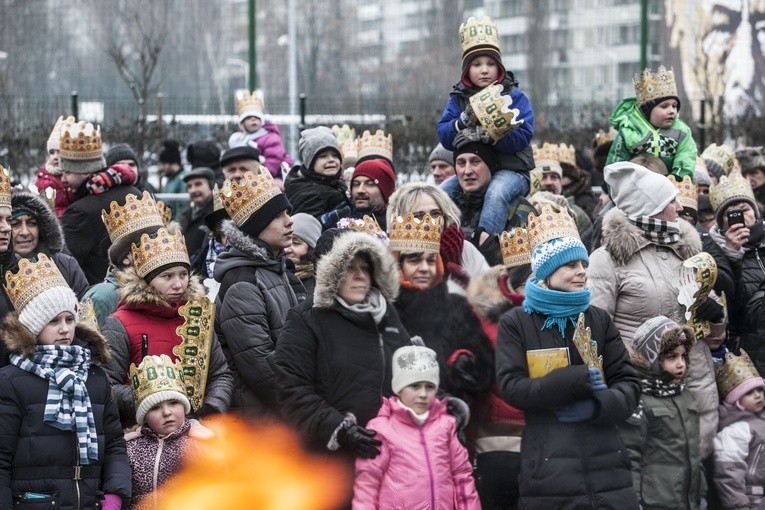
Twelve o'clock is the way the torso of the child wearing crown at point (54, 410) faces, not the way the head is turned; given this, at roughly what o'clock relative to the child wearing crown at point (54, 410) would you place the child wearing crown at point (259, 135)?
the child wearing crown at point (259, 135) is roughly at 8 o'clock from the child wearing crown at point (54, 410).

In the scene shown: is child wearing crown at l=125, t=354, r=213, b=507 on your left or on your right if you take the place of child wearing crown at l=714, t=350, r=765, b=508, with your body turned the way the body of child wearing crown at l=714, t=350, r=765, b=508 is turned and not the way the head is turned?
on your right

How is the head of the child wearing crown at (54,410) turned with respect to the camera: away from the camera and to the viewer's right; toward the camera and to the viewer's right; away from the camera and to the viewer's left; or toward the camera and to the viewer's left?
toward the camera and to the viewer's right

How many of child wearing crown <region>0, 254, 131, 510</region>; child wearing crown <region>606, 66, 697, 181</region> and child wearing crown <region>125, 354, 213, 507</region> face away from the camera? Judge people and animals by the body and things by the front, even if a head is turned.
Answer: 0

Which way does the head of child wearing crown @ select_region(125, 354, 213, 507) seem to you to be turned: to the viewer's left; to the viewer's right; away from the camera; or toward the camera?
toward the camera

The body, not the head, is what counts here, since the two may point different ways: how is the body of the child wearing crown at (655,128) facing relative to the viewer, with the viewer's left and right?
facing the viewer and to the right of the viewer

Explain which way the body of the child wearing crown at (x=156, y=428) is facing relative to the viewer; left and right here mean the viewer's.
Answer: facing the viewer

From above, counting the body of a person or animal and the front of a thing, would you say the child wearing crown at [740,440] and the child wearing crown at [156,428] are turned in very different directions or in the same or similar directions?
same or similar directions

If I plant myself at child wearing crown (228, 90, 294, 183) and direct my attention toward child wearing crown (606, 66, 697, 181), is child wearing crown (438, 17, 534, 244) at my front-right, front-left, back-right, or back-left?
front-right

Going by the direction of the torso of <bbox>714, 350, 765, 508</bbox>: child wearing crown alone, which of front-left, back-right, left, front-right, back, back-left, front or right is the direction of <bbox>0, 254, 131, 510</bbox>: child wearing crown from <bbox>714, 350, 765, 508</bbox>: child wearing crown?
right

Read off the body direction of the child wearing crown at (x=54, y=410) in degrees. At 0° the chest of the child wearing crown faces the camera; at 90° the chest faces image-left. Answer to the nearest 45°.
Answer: approximately 315°

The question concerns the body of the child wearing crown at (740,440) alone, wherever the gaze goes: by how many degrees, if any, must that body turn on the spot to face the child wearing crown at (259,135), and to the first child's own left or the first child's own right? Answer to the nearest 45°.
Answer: approximately 180°

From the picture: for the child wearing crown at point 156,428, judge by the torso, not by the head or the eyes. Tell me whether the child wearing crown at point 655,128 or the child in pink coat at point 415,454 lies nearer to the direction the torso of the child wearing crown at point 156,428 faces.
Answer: the child in pink coat

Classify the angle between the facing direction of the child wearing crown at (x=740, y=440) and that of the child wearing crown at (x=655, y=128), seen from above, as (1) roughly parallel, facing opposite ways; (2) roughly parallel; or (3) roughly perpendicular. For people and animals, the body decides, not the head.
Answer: roughly parallel
